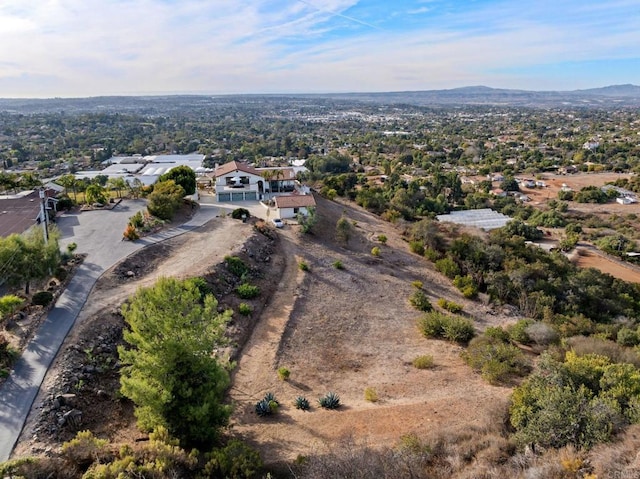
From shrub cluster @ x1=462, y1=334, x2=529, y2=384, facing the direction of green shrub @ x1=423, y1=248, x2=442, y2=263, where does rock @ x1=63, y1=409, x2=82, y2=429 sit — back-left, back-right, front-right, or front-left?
back-left

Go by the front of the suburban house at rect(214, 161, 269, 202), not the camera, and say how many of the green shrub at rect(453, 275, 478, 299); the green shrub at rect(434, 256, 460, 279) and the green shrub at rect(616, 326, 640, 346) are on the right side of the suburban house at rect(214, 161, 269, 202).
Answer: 0

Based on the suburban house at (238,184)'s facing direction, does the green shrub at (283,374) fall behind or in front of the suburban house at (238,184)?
in front

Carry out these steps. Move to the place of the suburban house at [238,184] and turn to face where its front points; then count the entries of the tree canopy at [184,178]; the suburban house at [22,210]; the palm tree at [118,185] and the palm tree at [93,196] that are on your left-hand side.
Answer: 0

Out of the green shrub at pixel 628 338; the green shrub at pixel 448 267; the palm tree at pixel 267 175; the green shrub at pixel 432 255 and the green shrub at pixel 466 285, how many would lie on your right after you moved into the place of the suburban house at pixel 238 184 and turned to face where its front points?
0

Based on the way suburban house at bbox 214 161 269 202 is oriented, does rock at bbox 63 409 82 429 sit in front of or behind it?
in front

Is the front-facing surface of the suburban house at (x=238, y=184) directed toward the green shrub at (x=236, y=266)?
yes

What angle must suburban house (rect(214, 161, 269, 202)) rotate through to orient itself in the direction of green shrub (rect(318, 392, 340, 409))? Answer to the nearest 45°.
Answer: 0° — it already faces it

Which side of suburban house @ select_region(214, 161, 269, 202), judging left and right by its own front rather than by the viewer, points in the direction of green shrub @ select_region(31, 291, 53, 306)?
front

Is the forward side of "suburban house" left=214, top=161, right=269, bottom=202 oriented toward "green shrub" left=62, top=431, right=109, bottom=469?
yes

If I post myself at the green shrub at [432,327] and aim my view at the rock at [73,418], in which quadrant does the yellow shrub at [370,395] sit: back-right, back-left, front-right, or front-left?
front-left

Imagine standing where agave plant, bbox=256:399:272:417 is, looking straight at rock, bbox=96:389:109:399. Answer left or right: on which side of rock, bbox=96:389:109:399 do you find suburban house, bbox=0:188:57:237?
right

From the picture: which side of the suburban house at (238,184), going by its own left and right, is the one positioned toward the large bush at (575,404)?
front

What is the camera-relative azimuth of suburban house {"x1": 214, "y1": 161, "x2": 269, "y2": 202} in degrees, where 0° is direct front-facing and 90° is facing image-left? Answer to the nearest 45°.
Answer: approximately 0°

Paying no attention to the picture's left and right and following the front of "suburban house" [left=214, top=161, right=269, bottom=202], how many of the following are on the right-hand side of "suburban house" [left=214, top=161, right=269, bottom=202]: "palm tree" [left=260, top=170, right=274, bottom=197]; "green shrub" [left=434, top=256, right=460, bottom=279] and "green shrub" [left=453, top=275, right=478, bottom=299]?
0

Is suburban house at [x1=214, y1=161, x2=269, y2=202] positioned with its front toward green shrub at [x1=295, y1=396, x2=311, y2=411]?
yes

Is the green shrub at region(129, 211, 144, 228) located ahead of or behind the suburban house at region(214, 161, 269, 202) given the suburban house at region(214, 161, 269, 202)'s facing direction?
ahead

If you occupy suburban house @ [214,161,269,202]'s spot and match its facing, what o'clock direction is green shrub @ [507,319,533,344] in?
The green shrub is roughly at 11 o'clock from the suburban house.

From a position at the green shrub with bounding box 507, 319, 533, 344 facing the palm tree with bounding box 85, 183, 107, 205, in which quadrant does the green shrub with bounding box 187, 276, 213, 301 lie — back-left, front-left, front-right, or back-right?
front-left

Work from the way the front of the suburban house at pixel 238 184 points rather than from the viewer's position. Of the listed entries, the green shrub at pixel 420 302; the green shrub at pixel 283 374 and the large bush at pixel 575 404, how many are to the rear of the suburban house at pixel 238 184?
0

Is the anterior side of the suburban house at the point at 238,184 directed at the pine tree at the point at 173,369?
yes

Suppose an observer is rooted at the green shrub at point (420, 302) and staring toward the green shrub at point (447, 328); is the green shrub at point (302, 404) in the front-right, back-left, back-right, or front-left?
front-right

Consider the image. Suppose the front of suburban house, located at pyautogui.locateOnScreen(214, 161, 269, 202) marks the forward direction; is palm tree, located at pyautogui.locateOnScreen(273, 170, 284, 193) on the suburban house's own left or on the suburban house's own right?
on the suburban house's own left
